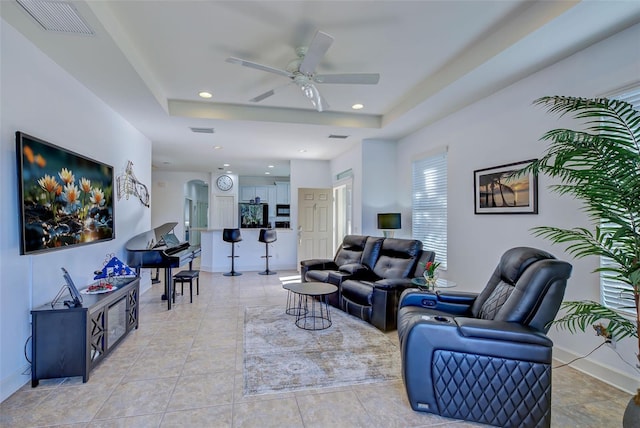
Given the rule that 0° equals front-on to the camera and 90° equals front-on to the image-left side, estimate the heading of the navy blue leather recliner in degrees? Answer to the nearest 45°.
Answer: approximately 90°

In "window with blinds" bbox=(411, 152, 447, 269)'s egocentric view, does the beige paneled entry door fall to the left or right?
on its right

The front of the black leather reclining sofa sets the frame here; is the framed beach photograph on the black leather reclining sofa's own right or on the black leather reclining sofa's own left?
on the black leather reclining sofa's own left

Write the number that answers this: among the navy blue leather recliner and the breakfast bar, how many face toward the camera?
1

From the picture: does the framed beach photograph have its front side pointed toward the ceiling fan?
yes

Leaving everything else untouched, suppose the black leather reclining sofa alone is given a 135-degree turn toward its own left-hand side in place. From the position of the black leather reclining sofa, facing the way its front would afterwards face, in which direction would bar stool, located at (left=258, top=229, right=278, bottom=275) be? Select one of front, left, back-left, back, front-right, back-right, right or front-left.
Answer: back-left

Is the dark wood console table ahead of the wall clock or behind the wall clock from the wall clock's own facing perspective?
ahead

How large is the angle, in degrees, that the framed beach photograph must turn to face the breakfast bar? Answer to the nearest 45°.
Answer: approximately 45° to its right

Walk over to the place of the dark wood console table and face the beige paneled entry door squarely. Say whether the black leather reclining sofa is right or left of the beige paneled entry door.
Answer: right

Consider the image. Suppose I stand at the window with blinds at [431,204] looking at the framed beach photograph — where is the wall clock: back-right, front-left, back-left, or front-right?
back-right

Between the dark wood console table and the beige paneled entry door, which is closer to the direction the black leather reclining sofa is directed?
the dark wood console table

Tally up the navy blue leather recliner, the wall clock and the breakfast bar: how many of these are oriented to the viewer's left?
1
